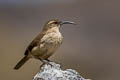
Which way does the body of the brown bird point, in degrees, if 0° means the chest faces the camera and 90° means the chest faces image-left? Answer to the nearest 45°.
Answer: approximately 270°
